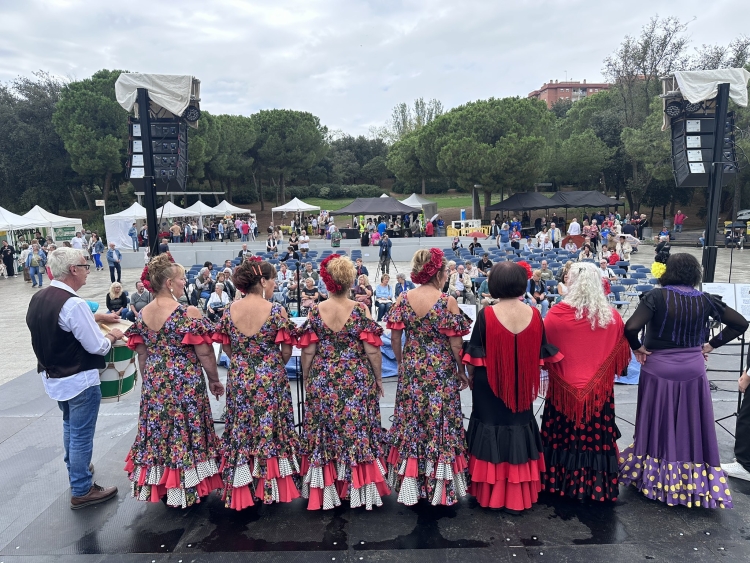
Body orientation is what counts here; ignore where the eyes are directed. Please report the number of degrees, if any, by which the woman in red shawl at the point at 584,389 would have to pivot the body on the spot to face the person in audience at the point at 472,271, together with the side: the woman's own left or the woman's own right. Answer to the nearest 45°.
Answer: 0° — they already face them

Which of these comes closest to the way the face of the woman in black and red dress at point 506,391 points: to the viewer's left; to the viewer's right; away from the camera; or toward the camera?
away from the camera

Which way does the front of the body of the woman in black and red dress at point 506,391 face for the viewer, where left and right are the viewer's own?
facing away from the viewer

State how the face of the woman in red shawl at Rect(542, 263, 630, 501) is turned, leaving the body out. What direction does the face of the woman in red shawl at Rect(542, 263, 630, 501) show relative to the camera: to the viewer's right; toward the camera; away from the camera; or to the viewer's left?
away from the camera

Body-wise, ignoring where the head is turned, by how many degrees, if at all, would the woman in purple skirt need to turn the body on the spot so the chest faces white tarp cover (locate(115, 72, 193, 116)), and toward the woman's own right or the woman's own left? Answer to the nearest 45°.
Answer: approximately 90° to the woman's own left

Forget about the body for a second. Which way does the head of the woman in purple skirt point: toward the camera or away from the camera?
away from the camera

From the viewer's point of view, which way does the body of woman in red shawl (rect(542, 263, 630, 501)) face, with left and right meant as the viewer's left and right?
facing away from the viewer

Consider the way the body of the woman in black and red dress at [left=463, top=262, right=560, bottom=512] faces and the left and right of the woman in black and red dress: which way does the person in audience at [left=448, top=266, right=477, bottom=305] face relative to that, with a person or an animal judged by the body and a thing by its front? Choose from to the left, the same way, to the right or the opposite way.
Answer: the opposite way

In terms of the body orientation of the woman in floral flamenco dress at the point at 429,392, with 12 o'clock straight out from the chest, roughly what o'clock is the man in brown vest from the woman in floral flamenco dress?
The man in brown vest is roughly at 9 o'clock from the woman in floral flamenco dress.

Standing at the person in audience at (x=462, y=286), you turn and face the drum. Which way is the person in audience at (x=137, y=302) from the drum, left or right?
right

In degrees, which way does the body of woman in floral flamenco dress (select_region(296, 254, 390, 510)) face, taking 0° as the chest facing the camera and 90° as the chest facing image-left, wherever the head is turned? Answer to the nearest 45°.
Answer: approximately 180°

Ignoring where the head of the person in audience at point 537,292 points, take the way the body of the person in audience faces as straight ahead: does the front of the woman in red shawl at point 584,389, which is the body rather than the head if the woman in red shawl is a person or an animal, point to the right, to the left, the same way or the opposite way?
the opposite way

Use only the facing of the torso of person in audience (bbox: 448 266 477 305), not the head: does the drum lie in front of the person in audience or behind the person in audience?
in front

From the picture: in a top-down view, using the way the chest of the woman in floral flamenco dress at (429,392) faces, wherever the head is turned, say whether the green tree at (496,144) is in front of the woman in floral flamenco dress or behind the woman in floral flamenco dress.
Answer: in front

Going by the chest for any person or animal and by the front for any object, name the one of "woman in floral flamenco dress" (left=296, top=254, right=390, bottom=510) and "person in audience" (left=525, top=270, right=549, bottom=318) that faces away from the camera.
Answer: the woman in floral flamenco dress

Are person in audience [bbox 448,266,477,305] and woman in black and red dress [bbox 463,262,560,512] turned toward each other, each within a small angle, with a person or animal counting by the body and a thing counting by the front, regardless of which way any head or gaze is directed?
yes
